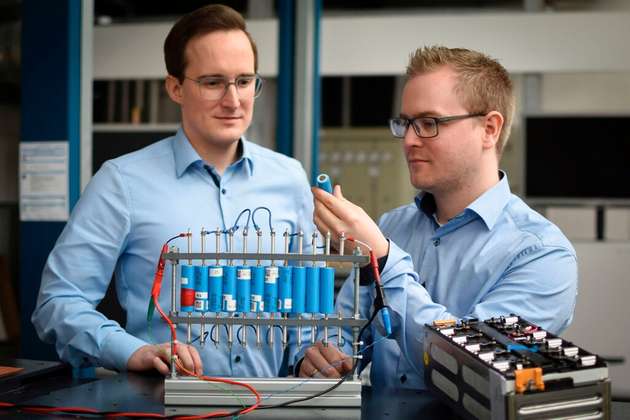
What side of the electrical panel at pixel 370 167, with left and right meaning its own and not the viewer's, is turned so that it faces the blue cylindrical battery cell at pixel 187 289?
front

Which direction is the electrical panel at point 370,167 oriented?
toward the camera

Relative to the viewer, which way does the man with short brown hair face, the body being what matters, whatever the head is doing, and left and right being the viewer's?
facing the viewer and to the right of the viewer

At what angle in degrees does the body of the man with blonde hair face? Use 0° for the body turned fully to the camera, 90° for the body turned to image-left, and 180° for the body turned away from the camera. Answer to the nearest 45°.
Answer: approximately 45°

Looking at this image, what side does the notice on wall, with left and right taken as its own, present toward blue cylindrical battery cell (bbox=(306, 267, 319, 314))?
front

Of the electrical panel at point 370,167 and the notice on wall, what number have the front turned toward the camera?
2

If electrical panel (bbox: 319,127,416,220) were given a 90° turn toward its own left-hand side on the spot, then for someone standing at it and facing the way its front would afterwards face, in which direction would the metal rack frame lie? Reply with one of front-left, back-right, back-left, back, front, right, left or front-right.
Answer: right

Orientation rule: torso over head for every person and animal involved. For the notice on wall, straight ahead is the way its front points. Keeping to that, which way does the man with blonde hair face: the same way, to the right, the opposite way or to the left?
to the right

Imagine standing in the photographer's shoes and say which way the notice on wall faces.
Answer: facing the viewer

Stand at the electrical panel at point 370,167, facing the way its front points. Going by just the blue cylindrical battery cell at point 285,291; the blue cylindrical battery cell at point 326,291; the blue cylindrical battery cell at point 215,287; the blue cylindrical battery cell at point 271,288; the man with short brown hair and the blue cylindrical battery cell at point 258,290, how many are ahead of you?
6

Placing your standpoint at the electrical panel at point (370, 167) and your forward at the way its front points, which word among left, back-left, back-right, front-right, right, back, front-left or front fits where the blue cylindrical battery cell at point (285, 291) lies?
front
